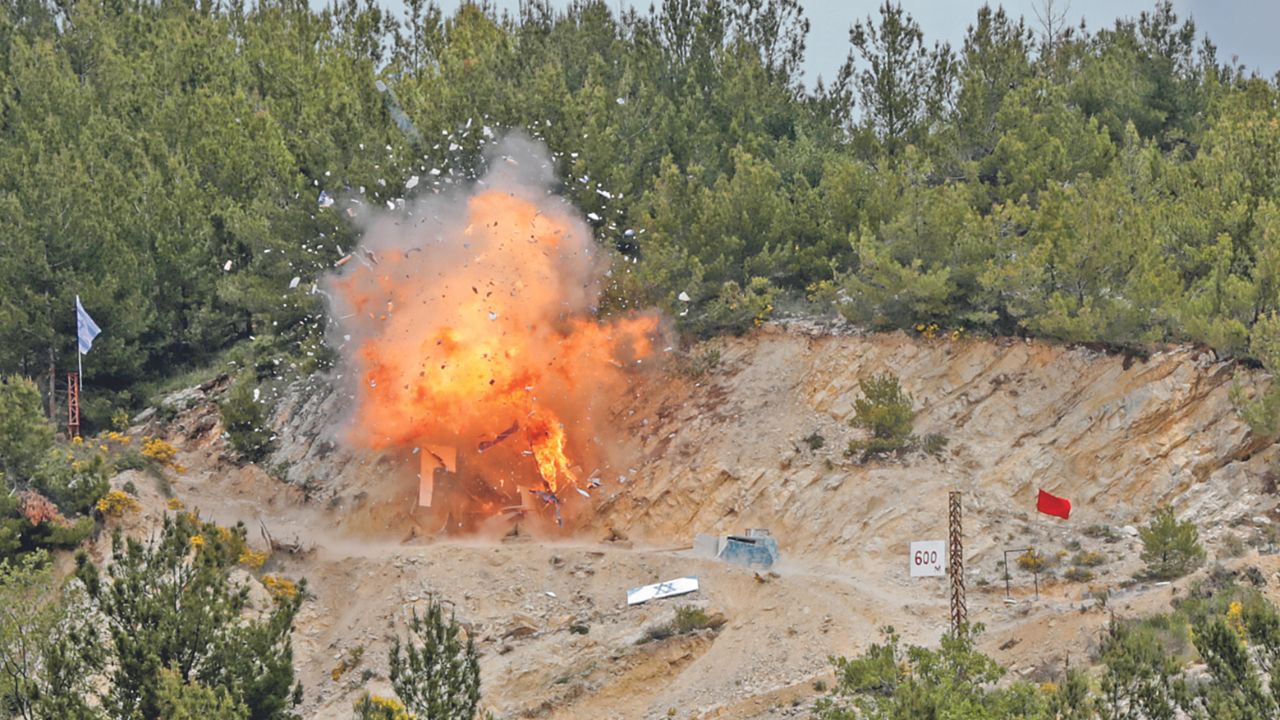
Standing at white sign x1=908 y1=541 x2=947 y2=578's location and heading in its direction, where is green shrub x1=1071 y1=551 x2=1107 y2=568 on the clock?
The green shrub is roughly at 9 o'clock from the white sign.

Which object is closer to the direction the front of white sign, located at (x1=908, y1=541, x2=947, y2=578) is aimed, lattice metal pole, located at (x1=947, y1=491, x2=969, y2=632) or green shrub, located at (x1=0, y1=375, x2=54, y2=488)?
the lattice metal pole

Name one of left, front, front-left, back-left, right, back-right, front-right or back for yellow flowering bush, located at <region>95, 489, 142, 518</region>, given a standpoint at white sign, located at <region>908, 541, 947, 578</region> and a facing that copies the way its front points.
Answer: right

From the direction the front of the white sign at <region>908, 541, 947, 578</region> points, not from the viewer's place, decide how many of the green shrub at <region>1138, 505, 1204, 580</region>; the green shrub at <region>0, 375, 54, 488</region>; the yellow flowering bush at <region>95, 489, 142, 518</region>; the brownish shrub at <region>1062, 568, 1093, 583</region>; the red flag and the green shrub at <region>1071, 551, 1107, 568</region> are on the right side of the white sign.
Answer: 2

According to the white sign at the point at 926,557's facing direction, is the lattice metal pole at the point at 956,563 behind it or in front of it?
in front

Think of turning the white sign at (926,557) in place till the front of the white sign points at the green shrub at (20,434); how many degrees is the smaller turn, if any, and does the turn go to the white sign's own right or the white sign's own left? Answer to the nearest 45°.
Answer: approximately 90° to the white sign's own right

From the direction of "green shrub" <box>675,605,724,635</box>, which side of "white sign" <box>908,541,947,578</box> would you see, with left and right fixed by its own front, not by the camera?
right

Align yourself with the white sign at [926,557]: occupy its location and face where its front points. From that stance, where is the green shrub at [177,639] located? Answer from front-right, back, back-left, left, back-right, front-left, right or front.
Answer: front-right

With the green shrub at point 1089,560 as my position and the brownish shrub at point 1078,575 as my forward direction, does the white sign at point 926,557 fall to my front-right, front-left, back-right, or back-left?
front-right

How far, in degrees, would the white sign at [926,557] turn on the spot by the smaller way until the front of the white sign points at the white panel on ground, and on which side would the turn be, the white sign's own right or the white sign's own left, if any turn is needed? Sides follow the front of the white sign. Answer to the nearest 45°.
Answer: approximately 90° to the white sign's own right

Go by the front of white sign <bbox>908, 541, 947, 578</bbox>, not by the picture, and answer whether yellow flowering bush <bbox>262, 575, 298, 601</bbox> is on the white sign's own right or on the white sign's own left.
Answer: on the white sign's own right

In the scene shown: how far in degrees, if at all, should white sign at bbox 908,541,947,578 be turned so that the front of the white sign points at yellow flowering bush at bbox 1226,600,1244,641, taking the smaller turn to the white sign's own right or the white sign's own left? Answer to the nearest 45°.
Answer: approximately 45° to the white sign's own left

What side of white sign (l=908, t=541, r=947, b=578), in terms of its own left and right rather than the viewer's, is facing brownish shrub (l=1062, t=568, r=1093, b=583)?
left

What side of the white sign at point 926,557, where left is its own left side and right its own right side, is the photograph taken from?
front

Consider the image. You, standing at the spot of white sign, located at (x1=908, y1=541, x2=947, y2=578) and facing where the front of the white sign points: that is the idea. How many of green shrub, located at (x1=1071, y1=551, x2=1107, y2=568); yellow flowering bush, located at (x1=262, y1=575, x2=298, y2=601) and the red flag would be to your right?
1

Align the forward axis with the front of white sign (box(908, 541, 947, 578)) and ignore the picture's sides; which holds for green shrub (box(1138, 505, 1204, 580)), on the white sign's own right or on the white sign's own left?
on the white sign's own left

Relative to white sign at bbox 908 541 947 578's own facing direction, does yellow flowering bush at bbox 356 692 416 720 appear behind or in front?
in front
